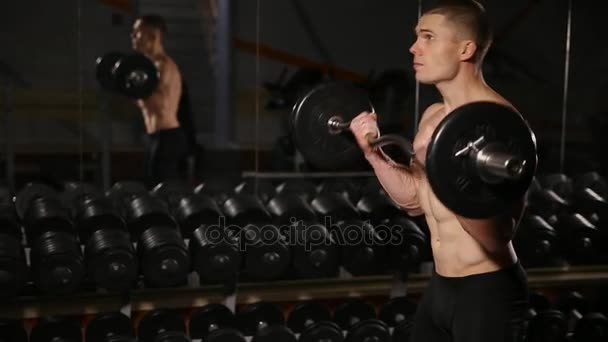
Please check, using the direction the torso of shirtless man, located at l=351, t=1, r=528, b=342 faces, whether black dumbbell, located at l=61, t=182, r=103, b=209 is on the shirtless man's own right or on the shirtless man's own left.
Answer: on the shirtless man's own right

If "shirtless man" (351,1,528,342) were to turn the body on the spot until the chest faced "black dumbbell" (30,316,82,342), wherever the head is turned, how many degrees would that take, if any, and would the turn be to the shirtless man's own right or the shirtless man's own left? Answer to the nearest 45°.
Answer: approximately 45° to the shirtless man's own right

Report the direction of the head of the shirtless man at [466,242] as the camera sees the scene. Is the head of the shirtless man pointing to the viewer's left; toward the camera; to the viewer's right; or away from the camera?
to the viewer's left

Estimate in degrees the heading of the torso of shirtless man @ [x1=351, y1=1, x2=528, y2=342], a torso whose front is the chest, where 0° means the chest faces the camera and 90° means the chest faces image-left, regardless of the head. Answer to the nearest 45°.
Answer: approximately 45°

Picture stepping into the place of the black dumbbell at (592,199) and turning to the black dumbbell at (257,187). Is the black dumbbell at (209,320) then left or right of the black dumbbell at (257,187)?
left

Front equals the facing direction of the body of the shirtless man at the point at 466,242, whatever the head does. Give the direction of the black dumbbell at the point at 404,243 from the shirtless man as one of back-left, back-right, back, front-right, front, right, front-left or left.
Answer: back-right

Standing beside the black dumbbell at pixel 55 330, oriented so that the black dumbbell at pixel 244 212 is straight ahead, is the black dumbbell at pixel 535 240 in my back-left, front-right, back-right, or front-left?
front-right

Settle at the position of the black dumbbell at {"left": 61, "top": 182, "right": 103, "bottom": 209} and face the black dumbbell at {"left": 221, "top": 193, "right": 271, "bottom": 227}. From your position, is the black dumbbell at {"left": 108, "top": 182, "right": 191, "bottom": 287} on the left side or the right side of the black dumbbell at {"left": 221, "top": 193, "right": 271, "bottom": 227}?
right

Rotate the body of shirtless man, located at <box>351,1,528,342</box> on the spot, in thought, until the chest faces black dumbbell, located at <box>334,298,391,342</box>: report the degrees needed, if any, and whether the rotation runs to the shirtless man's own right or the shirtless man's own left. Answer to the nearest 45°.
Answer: approximately 135° to the shirtless man's own right

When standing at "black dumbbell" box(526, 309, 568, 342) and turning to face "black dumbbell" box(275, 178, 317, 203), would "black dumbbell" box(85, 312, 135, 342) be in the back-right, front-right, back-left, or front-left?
front-left

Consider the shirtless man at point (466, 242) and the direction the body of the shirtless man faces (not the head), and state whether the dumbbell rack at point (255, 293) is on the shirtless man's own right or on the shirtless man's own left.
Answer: on the shirtless man's own right

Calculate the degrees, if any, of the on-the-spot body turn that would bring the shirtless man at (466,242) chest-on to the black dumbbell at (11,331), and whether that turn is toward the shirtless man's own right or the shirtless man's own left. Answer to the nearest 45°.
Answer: approximately 45° to the shirtless man's own right

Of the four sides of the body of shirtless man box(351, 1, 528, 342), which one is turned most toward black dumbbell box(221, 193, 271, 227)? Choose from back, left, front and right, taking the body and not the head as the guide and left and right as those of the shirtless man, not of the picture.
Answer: right

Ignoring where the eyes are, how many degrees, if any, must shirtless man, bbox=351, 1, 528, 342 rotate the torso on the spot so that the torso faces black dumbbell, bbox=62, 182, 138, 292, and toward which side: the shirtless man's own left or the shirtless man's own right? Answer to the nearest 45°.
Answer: approximately 90° to the shirtless man's own right

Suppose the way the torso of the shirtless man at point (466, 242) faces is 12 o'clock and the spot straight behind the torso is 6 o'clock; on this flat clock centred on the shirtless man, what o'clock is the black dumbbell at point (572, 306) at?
The black dumbbell is roughly at 5 o'clock from the shirtless man.

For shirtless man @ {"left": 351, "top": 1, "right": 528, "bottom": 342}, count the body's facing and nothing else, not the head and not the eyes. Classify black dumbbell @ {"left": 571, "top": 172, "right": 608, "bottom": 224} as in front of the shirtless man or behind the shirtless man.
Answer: behind

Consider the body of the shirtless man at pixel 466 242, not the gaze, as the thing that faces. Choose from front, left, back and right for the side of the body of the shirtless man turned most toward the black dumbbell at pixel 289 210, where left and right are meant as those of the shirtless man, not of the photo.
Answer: right

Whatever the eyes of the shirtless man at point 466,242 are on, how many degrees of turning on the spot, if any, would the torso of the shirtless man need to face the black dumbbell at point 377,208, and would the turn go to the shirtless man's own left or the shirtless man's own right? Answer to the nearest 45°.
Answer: approximately 135° to the shirtless man's own right
